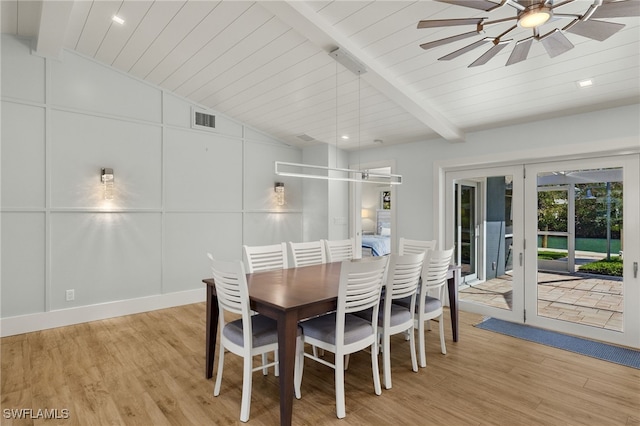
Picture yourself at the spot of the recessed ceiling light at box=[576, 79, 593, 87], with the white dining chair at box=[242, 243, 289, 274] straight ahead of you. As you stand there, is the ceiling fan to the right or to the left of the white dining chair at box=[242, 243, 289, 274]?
left

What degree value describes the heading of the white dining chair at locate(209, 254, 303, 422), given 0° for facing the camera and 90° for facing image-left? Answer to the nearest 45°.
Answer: approximately 225°

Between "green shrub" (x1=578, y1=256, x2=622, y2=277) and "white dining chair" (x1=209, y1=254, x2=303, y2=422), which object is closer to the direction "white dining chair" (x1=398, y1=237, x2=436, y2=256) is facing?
the white dining chair

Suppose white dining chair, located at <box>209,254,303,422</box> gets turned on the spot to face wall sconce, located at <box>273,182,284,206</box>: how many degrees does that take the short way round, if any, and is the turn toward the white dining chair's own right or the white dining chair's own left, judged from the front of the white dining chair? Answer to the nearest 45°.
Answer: approximately 45° to the white dining chair's own left

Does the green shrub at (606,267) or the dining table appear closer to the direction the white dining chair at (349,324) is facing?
the dining table

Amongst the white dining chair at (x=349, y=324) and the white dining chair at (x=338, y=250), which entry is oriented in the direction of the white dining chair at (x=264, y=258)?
the white dining chair at (x=349, y=324)

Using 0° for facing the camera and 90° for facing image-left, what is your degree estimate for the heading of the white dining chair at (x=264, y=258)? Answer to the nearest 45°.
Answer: approximately 315°

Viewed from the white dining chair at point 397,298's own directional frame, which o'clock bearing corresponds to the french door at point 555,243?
The french door is roughly at 3 o'clock from the white dining chair.

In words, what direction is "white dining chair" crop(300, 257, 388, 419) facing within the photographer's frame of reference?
facing away from the viewer and to the left of the viewer
